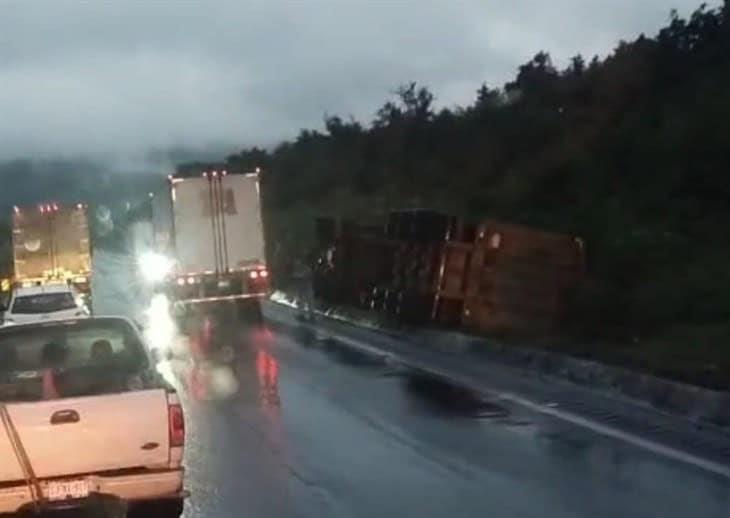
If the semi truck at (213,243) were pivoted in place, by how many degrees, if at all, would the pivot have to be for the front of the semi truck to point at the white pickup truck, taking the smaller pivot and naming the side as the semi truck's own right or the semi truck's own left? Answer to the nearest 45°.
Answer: approximately 180°

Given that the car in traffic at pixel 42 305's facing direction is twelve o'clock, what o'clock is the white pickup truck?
The white pickup truck is roughly at 6 o'clock from the car in traffic.

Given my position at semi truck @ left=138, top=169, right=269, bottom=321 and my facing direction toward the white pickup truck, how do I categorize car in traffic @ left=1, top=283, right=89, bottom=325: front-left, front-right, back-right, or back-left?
front-right

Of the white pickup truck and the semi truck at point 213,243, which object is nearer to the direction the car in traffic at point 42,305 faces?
the semi truck

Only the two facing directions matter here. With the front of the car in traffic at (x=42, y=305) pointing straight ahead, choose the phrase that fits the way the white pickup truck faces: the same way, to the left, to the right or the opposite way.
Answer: the same way

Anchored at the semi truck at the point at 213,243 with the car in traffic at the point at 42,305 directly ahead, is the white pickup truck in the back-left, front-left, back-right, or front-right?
front-left

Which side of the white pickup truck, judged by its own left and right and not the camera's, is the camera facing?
back

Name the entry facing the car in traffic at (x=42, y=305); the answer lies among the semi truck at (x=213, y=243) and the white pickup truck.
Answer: the white pickup truck

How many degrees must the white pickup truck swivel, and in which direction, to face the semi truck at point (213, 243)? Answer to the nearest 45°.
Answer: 0° — it already faces it

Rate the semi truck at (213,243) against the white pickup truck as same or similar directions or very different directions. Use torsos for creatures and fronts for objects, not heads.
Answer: same or similar directions

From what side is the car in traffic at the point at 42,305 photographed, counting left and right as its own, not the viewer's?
back

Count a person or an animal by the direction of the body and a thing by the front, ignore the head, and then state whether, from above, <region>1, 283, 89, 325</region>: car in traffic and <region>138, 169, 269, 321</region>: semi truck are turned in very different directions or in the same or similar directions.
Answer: same or similar directions

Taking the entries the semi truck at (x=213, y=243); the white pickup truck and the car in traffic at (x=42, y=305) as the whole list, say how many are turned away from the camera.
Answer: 3

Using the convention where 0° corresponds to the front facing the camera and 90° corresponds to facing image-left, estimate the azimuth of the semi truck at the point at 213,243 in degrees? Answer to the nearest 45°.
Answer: approximately 180°

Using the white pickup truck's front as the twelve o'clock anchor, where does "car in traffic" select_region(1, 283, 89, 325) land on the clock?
The car in traffic is roughly at 12 o'clock from the white pickup truck.
